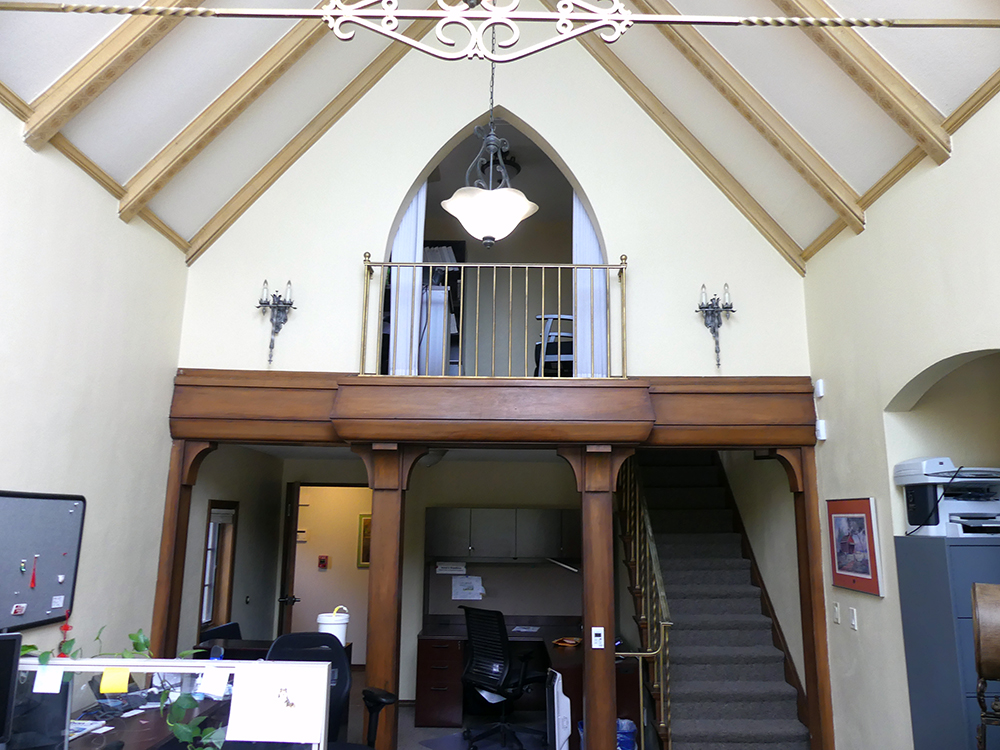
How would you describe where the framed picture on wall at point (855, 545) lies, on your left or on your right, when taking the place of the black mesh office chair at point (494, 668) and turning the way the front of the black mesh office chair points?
on your right

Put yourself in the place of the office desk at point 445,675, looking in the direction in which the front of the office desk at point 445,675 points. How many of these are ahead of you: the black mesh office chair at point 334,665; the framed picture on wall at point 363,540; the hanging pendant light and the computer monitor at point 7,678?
3

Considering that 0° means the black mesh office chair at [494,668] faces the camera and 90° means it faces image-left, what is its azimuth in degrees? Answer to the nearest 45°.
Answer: approximately 225°

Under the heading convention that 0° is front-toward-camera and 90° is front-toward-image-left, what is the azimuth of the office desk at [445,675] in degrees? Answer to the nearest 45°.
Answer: approximately 0°

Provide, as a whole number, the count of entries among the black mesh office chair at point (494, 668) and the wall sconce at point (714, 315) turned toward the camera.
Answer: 1

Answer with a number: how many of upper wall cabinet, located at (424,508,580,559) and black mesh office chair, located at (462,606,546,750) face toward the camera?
1

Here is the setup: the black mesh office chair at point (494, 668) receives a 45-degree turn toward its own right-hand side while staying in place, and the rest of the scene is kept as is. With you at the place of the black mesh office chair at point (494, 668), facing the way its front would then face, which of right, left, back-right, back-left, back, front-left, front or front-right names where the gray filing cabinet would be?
front-right

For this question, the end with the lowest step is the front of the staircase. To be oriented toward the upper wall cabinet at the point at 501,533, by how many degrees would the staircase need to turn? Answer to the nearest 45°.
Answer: approximately 135° to its right

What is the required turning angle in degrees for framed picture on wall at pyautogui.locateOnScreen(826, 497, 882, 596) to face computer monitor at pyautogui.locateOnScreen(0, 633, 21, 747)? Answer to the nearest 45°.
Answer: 0° — it already faces it

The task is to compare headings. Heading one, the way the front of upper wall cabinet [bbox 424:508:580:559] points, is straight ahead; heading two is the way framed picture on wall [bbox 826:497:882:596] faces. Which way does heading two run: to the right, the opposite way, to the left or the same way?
to the right
